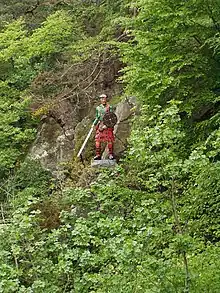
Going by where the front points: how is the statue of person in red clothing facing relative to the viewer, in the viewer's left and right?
facing the viewer

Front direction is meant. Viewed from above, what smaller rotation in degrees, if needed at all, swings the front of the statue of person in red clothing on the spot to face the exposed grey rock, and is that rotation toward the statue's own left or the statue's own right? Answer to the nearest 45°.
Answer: approximately 135° to the statue's own right
